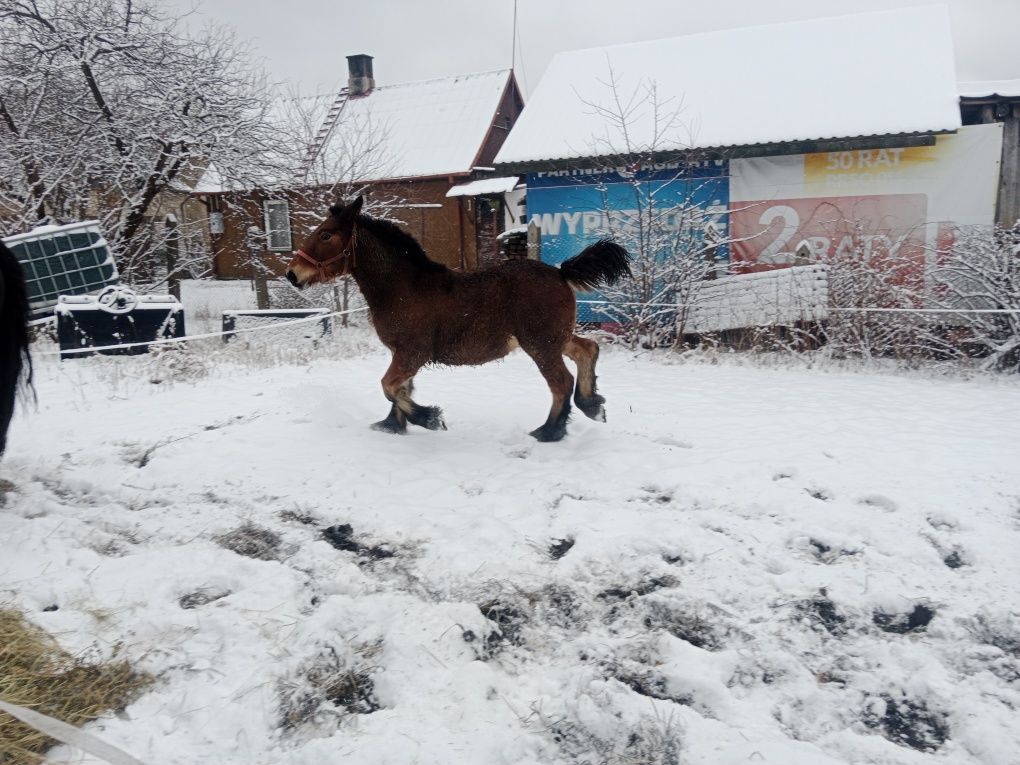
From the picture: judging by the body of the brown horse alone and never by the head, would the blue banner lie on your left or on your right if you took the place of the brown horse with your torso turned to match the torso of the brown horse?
on your right

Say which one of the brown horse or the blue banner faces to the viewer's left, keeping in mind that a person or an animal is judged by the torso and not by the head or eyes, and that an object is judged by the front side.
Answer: the brown horse

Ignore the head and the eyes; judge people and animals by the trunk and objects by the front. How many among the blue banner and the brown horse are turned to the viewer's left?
1

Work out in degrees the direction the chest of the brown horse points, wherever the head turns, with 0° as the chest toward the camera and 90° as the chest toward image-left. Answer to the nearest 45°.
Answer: approximately 90°

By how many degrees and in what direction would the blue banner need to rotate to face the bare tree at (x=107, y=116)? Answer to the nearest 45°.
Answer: approximately 90° to its right

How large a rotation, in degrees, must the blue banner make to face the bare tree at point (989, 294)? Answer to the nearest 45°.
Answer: approximately 45° to its left

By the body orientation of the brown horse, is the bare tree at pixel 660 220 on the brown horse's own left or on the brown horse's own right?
on the brown horse's own right

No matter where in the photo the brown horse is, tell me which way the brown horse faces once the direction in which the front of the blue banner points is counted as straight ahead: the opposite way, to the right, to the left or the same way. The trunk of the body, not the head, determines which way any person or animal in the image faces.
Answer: to the right

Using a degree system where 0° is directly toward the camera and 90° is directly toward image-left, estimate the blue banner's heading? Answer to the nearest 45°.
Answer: approximately 0°
